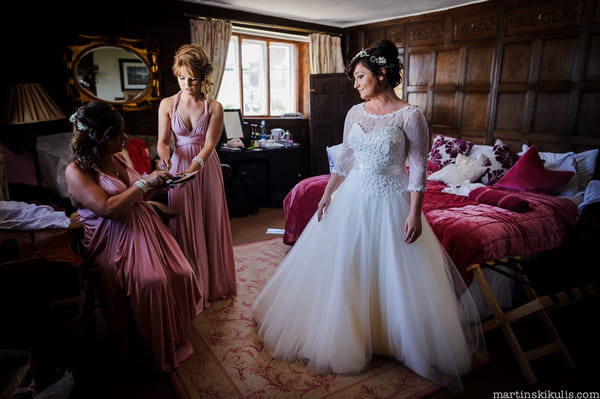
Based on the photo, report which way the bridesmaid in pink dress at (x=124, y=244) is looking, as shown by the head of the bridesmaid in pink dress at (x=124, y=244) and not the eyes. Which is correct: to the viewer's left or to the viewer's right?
to the viewer's right

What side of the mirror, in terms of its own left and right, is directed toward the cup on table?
left

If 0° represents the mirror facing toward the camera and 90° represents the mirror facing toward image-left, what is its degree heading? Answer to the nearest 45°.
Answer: approximately 0°

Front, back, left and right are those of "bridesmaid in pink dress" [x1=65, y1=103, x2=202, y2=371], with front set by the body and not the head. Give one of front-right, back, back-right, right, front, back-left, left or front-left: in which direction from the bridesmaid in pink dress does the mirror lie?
back-left

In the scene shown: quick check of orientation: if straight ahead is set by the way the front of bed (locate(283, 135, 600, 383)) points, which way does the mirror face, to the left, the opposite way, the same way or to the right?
to the left

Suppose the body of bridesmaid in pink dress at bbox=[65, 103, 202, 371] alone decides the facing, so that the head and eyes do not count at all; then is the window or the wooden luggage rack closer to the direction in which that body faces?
the wooden luggage rack

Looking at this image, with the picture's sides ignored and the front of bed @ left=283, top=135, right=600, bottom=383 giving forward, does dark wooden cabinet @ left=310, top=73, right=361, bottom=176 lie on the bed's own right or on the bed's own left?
on the bed's own right

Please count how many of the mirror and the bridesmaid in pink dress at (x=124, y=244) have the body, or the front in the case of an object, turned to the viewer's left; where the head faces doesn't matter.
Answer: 0

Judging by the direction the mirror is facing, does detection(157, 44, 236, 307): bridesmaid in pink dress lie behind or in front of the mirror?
in front

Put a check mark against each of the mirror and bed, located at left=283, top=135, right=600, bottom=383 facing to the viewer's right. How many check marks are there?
0

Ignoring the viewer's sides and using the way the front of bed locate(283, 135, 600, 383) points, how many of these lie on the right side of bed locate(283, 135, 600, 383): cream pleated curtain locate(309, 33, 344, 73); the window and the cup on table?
3

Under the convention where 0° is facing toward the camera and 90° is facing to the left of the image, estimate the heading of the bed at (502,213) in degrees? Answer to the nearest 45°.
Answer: approximately 45°

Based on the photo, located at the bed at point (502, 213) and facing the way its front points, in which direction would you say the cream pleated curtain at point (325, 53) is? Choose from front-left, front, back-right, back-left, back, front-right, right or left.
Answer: right

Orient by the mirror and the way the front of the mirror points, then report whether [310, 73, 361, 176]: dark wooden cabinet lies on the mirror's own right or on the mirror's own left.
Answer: on the mirror's own left
